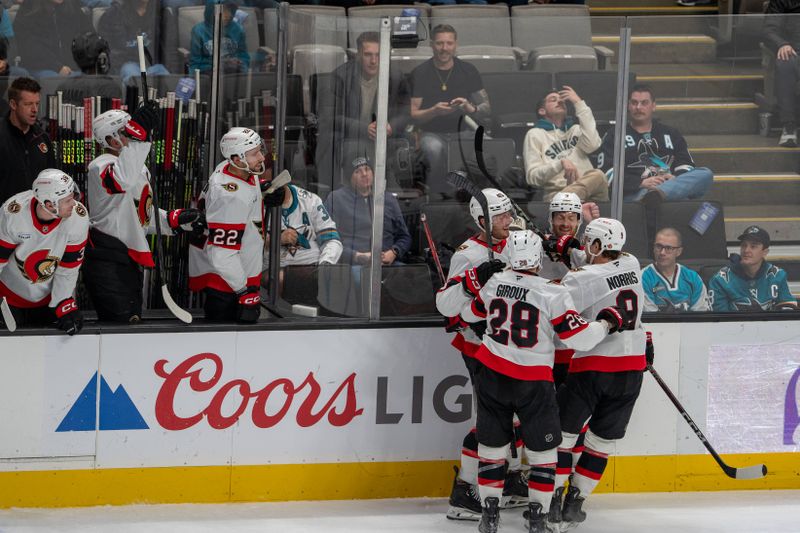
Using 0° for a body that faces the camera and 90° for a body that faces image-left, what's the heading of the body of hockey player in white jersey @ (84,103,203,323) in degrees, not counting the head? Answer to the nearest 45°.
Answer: approximately 270°

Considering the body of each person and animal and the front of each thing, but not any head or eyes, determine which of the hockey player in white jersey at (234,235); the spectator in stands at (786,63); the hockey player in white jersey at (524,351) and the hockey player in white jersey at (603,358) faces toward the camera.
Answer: the spectator in stands

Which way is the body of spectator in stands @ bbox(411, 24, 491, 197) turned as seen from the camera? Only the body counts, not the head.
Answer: toward the camera

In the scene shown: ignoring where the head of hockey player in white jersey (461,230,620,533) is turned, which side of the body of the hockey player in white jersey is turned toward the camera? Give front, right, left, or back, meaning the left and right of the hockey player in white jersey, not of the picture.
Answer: back

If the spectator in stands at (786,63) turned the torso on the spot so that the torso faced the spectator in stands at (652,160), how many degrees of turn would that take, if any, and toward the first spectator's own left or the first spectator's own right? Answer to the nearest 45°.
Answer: approximately 90° to the first spectator's own right

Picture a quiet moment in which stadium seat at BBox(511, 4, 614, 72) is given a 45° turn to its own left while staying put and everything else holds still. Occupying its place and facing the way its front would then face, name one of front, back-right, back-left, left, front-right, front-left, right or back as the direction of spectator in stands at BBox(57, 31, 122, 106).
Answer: back-right

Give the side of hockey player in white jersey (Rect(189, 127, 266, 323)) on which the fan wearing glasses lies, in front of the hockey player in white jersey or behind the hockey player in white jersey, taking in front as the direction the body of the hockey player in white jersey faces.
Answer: in front

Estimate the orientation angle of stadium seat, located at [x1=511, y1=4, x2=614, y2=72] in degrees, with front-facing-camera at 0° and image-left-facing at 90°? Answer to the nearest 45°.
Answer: approximately 0°

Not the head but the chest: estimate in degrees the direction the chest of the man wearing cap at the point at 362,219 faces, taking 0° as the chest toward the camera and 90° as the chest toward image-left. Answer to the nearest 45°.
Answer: approximately 0°

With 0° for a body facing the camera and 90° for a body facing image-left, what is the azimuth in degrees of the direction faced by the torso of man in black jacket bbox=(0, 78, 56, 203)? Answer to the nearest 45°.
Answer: approximately 315°

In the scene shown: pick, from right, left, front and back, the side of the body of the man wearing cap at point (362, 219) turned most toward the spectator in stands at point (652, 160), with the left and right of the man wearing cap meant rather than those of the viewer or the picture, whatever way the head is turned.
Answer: left

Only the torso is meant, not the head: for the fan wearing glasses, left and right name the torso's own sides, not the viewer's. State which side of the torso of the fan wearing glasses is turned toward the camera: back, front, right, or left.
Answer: front

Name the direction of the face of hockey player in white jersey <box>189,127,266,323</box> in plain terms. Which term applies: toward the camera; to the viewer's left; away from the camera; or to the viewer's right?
to the viewer's right

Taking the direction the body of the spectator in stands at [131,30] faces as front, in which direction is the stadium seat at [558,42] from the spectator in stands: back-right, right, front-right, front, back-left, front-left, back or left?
front-left

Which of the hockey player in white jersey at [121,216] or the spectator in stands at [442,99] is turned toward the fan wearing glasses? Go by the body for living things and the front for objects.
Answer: the hockey player in white jersey
